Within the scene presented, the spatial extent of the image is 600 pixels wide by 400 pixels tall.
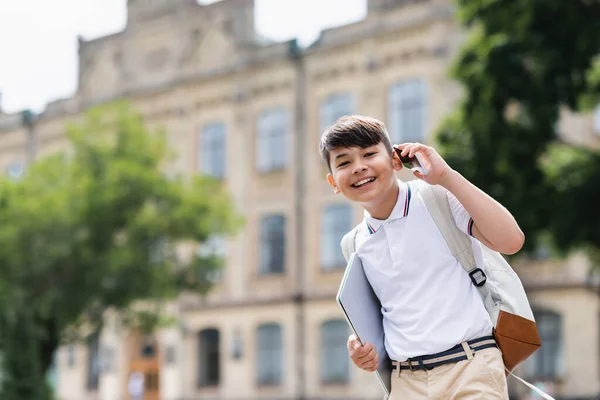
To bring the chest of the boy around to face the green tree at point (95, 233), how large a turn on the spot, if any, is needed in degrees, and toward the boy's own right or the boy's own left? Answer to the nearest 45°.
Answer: approximately 90° to the boy's own right

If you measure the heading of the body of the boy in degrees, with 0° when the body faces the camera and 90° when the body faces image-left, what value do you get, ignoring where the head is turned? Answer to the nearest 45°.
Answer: approximately 45°
